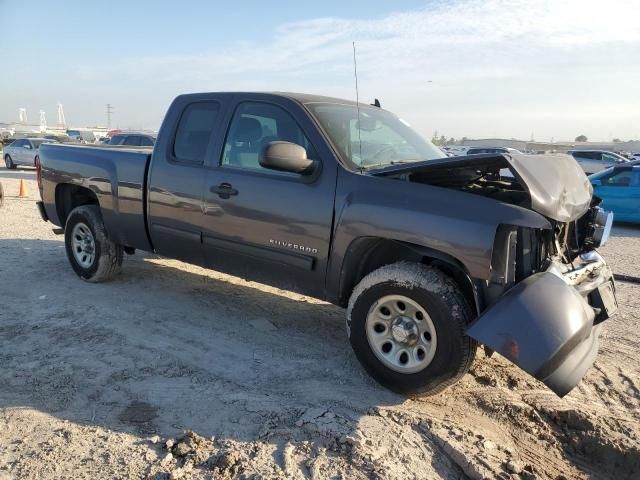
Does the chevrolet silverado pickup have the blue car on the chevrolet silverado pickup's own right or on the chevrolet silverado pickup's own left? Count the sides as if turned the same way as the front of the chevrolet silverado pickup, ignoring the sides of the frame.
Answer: on the chevrolet silverado pickup's own left

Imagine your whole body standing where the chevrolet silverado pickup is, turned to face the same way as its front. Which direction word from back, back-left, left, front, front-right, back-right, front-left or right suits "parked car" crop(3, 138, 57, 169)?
back

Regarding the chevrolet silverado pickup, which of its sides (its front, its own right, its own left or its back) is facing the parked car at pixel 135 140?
back

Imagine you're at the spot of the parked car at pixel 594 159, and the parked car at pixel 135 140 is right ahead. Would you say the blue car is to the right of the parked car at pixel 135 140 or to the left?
left

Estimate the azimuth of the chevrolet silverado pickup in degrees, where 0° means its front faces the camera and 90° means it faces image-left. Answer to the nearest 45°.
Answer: approximately 315°

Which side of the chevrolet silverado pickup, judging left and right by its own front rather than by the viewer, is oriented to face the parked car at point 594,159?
left
